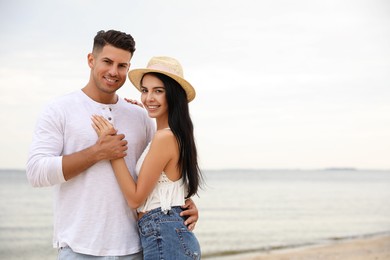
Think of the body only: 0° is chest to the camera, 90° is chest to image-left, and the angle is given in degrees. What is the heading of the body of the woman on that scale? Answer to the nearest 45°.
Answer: approximately 90°

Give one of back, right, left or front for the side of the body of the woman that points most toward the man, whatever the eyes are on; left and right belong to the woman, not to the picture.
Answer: front
